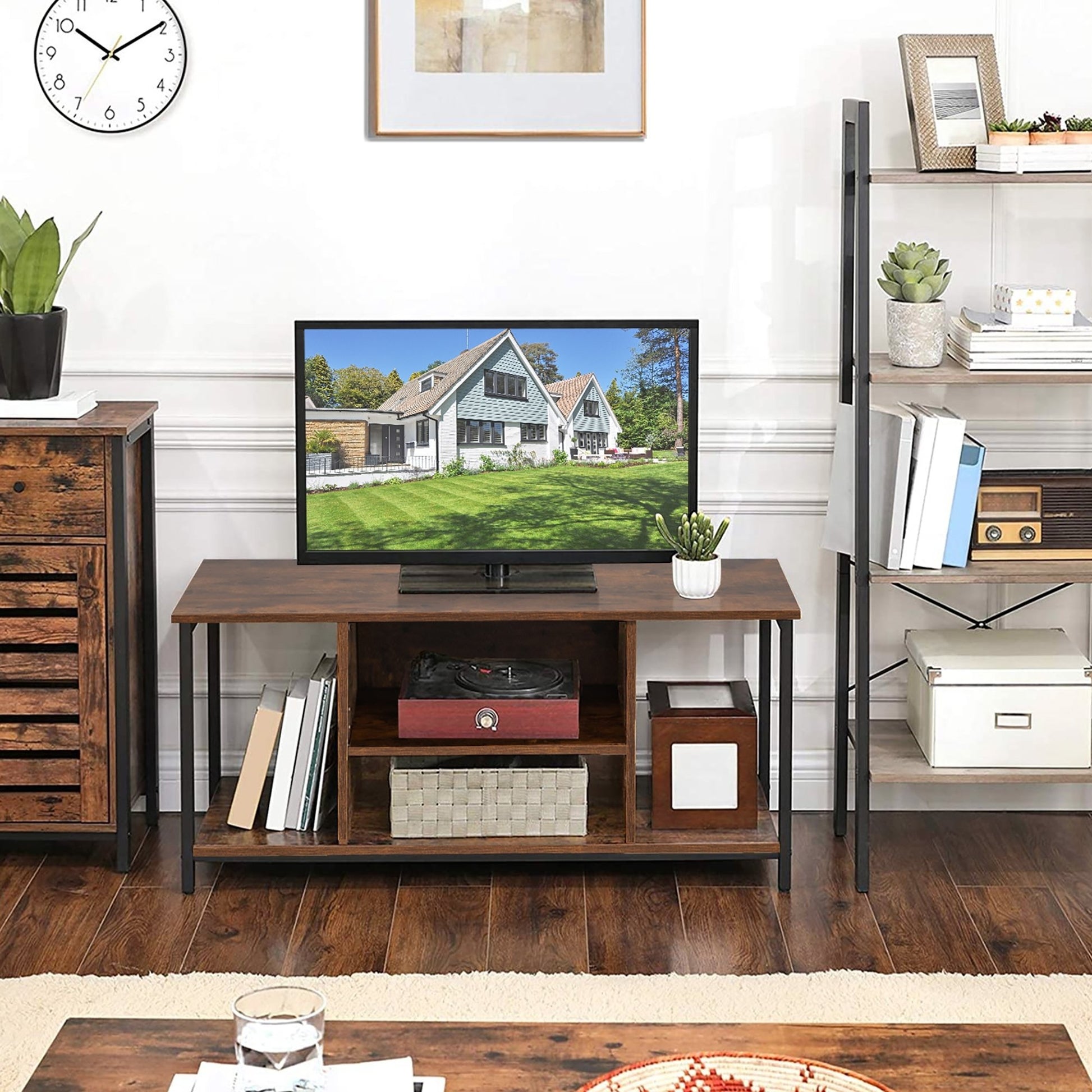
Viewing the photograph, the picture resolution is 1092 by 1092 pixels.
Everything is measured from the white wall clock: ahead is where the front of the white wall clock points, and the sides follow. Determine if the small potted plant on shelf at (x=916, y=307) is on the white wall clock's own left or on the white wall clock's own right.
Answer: on the white wall clock's own left

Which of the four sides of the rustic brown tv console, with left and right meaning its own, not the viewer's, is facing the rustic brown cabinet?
right

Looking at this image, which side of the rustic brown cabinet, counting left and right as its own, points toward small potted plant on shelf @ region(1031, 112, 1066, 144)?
left

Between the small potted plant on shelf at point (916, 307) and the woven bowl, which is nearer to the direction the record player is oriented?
the woven bowl

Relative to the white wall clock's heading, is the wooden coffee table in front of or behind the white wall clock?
in front

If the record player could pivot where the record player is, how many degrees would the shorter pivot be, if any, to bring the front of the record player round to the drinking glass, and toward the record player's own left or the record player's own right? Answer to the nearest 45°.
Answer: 0° — it already faces it
